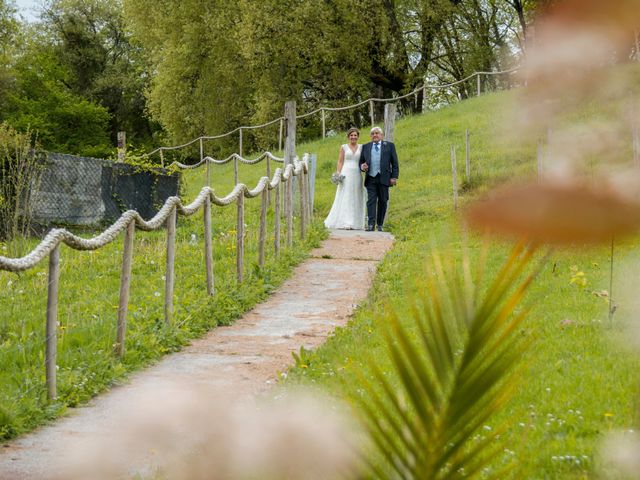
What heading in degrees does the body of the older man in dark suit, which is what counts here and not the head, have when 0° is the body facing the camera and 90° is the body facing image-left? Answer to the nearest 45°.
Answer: approximately 0°

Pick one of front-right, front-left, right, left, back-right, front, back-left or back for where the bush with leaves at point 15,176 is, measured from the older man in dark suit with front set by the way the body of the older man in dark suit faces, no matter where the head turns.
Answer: right

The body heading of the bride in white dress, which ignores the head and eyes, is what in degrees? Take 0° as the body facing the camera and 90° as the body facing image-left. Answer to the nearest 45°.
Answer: approximately 0°

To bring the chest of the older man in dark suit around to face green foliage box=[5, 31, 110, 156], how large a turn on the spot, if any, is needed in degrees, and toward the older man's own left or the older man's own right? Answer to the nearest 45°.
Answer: approximately 135° to the older man's own right

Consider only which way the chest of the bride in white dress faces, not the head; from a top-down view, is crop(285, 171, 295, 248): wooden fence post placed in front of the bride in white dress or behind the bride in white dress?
in front

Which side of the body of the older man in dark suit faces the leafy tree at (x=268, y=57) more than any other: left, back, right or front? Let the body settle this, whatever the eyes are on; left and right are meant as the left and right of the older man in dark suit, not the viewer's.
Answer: back

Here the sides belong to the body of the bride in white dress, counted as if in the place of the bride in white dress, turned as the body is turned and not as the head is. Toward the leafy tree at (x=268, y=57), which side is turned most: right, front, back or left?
back

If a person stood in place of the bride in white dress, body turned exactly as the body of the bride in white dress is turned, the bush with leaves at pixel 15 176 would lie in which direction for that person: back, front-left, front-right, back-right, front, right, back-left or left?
right

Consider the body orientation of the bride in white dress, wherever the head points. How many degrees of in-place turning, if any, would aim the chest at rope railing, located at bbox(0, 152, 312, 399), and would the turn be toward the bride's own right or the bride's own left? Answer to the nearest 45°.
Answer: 0° — they already face it

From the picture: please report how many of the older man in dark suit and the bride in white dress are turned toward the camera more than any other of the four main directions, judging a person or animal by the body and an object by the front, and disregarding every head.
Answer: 2
